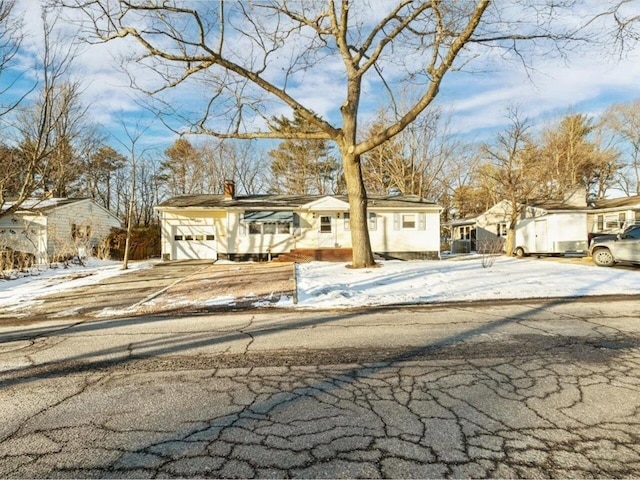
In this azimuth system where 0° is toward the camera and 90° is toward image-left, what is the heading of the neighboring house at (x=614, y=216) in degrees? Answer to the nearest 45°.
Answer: approximately 0°

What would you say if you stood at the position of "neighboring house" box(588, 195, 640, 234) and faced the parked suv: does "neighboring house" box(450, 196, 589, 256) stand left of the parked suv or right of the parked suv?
right

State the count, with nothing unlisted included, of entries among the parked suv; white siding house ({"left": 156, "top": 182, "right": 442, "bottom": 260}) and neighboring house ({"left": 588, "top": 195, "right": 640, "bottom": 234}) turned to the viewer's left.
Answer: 1

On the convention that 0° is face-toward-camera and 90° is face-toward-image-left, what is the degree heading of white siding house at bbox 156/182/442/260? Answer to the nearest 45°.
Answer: approximately 0°

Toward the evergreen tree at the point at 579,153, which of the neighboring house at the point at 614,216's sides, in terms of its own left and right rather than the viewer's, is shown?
back

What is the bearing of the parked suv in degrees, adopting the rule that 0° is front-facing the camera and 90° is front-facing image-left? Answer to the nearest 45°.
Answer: approximately 90°

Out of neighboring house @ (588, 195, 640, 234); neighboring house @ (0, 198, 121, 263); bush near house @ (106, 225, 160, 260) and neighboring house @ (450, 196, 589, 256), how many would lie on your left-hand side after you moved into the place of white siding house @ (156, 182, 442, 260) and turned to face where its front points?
2

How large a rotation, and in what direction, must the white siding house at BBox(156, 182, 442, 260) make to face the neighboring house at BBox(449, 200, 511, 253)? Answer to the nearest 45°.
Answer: approximately 135° to its left

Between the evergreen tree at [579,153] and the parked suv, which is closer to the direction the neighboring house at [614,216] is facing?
the parked suv

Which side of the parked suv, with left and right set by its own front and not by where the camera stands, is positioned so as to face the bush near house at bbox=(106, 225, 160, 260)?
front

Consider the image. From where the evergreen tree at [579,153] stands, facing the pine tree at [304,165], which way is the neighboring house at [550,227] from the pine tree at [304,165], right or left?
left

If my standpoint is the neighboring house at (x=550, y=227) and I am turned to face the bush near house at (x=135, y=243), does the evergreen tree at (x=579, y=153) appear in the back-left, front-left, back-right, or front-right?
back-right
